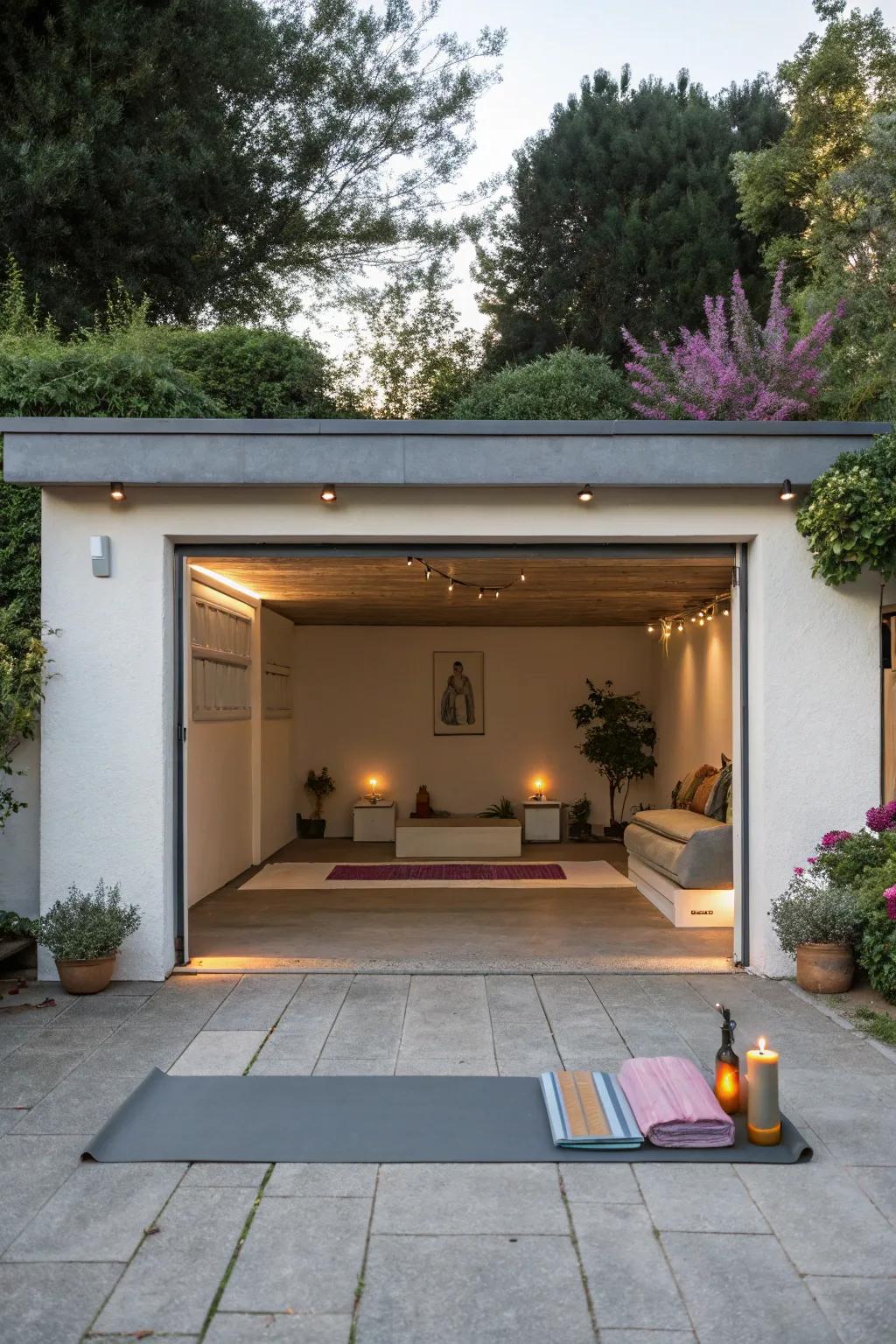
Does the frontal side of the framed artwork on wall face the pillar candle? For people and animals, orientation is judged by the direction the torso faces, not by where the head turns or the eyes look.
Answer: yes

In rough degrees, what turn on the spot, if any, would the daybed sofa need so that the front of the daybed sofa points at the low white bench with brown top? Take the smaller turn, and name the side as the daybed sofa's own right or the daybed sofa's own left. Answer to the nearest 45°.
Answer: approximately 45° to the daybed sofa's own right

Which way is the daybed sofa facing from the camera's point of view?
to the viewer's left

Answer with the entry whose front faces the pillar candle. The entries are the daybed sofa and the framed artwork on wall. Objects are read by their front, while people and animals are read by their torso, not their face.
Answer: the framed artwork on wall

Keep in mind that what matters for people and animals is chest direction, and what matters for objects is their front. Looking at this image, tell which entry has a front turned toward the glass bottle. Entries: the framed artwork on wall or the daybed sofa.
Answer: the framed artwork on wall

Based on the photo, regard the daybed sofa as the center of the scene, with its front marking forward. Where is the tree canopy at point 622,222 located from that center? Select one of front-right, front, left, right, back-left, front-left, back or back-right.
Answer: right

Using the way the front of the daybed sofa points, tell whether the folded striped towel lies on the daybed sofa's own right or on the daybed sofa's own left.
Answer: on the daybed sofa's own left

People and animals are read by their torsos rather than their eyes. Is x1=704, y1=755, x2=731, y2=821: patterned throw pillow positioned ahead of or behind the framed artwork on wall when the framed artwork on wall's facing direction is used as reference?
ahead

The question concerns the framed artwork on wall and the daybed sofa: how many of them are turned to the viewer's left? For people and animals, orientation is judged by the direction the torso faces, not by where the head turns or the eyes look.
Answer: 1

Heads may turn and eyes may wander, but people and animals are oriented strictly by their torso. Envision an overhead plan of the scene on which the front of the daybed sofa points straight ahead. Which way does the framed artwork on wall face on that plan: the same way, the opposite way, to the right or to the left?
to the left

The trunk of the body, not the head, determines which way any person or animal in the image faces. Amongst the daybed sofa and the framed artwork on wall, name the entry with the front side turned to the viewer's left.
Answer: the daybed sofa
